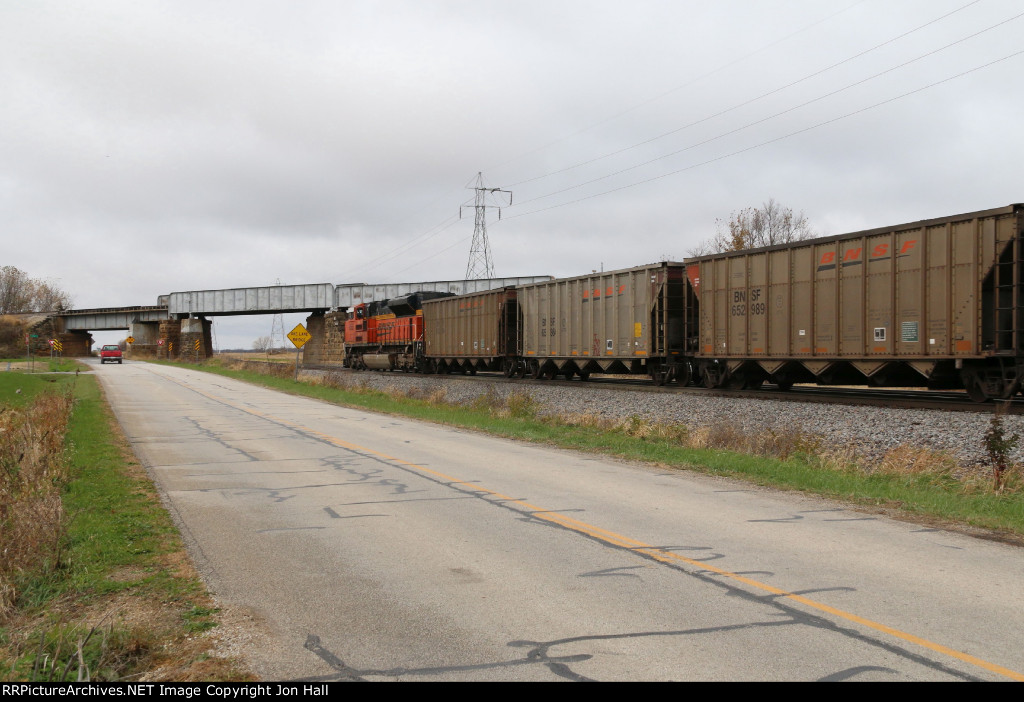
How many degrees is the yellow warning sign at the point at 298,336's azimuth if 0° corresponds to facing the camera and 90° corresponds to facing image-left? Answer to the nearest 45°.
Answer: approximately 0°

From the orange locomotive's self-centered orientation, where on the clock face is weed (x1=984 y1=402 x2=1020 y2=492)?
The weed is roughly at 7 o'clock from the orange locomotive.

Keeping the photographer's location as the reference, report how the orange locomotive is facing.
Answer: facing away from the viewer and to the left of the viewer

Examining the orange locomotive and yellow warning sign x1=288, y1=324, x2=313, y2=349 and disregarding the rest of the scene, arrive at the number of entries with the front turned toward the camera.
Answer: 1

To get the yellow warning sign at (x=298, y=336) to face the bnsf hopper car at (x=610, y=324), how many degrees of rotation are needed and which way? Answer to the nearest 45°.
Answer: approximately 45° to its left

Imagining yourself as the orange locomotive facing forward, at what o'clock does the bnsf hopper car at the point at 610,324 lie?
The bnsf hopper car is roughly at 7 o'clock from the orange locomotive.

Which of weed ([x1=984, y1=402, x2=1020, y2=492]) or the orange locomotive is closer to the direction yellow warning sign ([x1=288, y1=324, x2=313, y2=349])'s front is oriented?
the weed

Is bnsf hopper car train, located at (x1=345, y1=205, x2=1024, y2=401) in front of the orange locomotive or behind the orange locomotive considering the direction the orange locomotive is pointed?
behind
